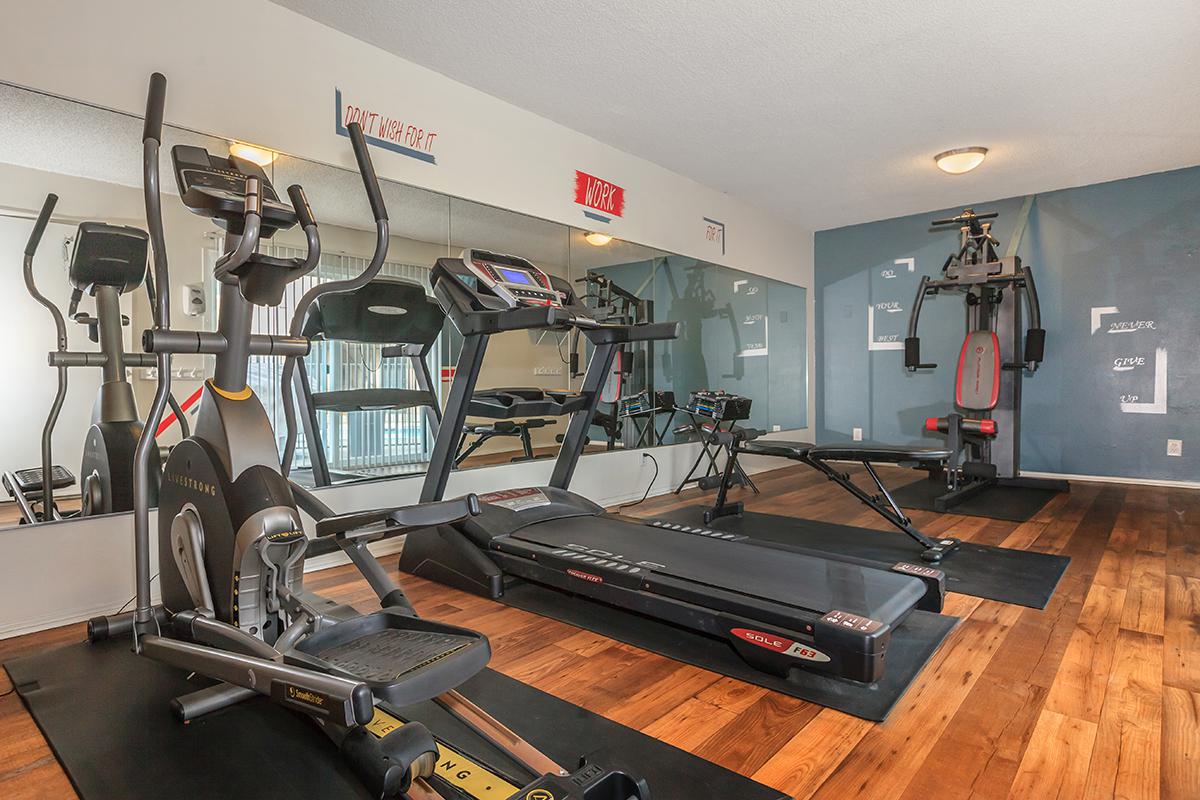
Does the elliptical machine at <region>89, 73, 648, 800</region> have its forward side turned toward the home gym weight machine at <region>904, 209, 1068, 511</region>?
no

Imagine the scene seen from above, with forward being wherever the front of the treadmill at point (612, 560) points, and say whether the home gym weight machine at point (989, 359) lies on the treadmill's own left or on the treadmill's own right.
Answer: on the treadmill's own right

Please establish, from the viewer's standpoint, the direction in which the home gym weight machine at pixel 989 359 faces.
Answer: facing the viewer and to the left of the viewer

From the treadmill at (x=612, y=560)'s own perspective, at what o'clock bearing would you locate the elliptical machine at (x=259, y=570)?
The elliptical machine is roughly at 9 o'clock from the treadmill.

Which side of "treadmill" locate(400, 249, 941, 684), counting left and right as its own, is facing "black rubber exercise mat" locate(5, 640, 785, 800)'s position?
left

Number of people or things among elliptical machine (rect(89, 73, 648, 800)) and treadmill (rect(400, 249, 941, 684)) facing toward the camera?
0

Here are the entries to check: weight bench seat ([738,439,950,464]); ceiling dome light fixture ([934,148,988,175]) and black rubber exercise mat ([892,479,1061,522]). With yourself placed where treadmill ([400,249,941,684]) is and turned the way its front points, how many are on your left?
0

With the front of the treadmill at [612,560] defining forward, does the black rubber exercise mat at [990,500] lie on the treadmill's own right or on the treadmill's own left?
on the treadmill's own right

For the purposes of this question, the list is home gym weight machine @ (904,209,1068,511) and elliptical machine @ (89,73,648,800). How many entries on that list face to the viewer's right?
0

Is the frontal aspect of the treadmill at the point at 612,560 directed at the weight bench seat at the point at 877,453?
no

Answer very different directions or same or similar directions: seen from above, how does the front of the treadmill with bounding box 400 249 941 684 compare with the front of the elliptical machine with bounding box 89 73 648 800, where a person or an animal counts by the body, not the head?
same or similar directions

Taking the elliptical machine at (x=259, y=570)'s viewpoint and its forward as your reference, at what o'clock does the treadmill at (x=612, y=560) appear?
The treadmill is roughly at 4 o'clock from the elliptical machine.

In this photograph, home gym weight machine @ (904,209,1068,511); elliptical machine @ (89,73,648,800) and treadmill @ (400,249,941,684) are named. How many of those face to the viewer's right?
0
